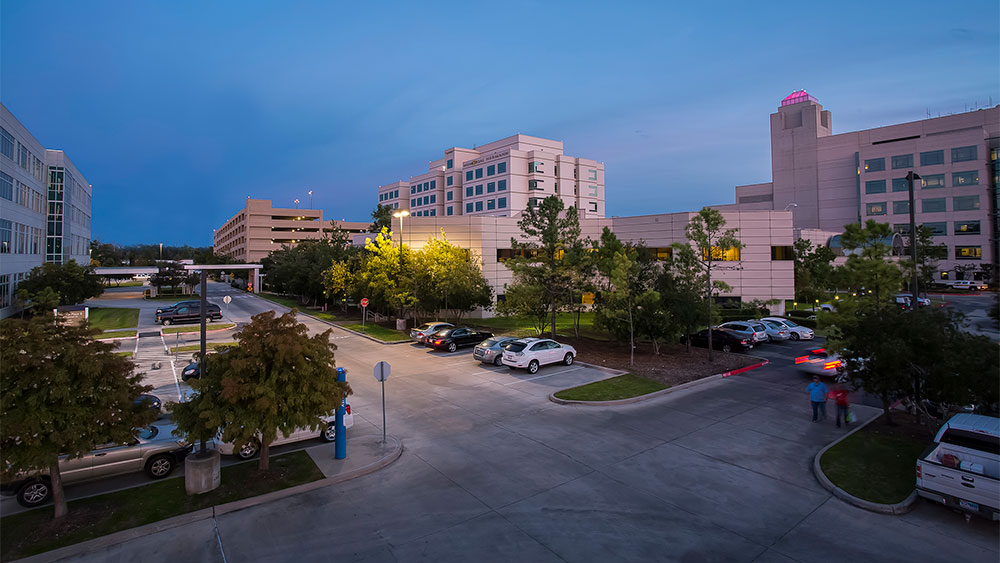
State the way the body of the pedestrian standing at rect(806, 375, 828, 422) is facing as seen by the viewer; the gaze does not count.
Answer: toward the camera

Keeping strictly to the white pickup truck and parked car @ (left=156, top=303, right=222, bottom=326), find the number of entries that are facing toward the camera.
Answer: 0

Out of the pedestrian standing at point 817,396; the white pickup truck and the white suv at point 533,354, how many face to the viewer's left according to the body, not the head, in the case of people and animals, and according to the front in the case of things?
0

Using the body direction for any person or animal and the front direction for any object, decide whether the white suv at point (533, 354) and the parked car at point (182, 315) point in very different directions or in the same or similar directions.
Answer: very different directions

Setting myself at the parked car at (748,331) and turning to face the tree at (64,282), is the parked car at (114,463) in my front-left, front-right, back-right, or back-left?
front-left

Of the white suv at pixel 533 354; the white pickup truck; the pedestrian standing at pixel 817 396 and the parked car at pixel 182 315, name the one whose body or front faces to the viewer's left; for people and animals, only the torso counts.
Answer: the parked car

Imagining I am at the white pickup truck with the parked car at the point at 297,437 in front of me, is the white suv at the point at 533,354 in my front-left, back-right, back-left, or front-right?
front-right

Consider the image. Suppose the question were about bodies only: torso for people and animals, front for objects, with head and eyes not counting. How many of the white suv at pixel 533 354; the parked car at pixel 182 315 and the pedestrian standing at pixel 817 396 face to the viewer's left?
1

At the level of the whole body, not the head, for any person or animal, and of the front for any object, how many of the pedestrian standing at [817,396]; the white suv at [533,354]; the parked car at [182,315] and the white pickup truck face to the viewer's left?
1

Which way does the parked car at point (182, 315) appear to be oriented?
to the viewer's left

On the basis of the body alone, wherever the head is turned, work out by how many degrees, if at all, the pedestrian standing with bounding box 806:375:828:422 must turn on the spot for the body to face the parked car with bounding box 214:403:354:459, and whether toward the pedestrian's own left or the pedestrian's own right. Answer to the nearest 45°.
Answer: approximately 45° to the pedestrian's own right

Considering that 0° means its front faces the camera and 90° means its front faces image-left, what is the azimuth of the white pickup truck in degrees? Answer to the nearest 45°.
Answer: approximately 225°

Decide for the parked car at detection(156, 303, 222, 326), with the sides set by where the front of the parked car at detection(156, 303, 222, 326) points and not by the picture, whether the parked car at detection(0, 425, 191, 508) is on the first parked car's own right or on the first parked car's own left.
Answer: on the first parked car's own left

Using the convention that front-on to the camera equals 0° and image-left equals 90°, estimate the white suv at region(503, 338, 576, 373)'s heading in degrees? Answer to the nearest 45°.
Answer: approximately 225°

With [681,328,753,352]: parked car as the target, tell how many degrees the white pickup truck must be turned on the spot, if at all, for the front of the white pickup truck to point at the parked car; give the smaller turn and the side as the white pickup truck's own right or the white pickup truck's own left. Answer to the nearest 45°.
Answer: approximately 90° to the white pickup truck's own left
